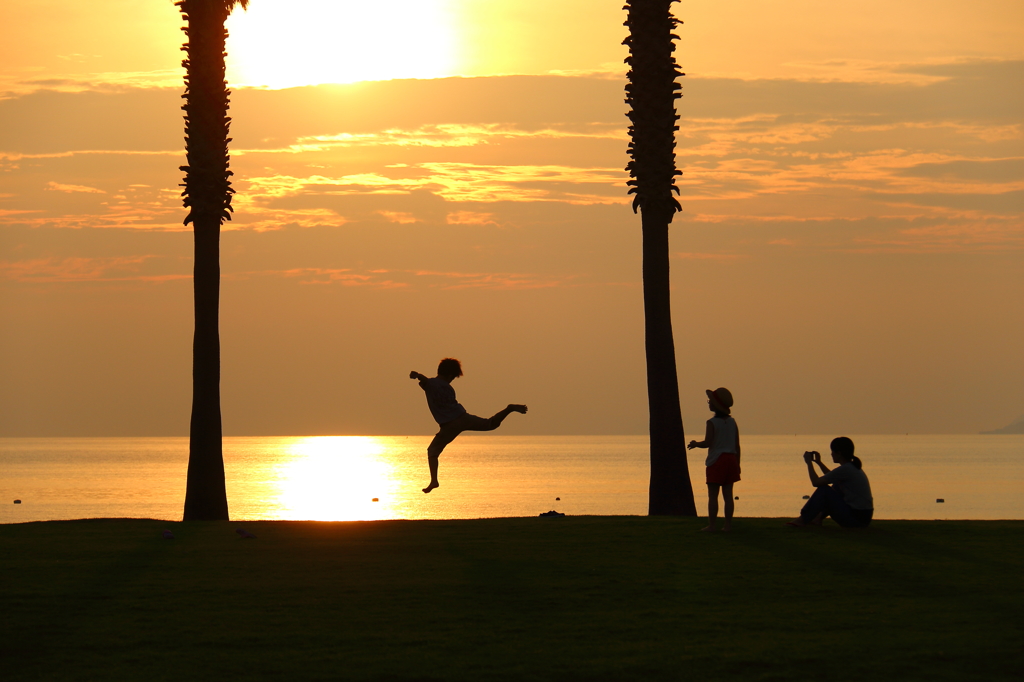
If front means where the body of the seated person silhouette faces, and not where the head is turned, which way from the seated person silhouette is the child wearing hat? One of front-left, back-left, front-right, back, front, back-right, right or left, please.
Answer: front-left

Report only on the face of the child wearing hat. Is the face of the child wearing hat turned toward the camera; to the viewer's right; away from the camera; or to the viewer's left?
to the viewer's left

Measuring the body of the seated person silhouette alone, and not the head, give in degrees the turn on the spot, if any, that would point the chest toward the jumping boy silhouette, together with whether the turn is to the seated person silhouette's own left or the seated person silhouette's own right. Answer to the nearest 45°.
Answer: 0° — they already face it

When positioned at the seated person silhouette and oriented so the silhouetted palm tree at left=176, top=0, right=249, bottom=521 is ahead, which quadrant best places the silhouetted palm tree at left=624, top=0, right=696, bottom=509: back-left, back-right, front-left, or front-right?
front-right

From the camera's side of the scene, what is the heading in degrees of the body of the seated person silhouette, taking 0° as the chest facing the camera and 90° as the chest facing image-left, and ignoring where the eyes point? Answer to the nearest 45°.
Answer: approximately 90°
